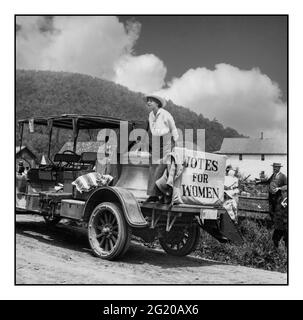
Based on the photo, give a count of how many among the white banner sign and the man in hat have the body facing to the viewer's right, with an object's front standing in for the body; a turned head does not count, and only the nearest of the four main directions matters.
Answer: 0

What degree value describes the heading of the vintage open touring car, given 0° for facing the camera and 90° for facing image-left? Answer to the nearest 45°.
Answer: approximately 135°

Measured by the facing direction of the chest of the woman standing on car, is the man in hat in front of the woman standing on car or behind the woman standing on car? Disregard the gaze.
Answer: behind

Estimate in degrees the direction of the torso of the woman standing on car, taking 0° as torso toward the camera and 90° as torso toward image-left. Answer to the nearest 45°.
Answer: approximately 45°

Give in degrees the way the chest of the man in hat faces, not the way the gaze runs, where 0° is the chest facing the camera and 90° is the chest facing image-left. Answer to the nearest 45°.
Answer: approximately 45°

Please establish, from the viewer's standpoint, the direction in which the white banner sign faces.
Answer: facing the viewer

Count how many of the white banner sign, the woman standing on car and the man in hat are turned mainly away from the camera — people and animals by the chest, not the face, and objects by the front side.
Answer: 0
